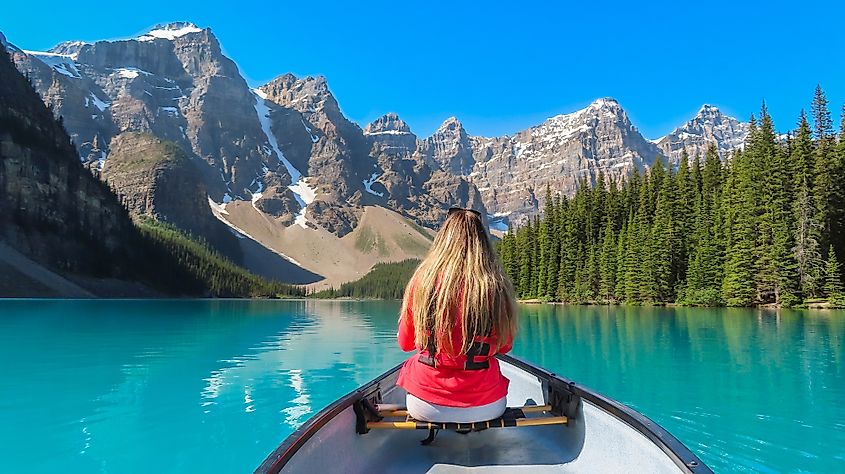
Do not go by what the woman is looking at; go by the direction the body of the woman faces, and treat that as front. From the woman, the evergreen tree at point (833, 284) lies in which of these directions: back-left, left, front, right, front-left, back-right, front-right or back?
front-right

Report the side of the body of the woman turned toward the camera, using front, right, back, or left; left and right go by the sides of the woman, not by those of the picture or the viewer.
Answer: back

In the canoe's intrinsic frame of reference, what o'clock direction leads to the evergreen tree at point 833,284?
The evergreen tree is roughly at 1 o'clock from the canoe.

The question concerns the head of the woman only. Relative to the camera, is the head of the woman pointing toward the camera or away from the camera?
away from the camera

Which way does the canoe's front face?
away from the camera
